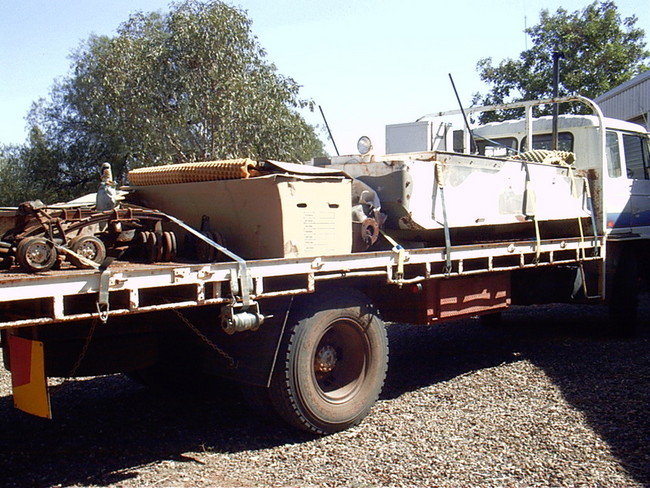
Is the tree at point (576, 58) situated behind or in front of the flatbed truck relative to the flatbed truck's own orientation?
in front

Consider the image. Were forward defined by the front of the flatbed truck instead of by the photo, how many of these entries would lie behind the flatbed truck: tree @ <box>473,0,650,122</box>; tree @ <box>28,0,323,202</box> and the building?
0

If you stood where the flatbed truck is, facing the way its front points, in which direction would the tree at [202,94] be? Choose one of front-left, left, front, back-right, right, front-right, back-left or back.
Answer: front-left

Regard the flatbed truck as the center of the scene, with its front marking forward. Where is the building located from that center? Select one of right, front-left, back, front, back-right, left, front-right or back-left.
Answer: front

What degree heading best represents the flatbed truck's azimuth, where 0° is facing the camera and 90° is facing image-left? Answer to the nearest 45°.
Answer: approximately 225°
